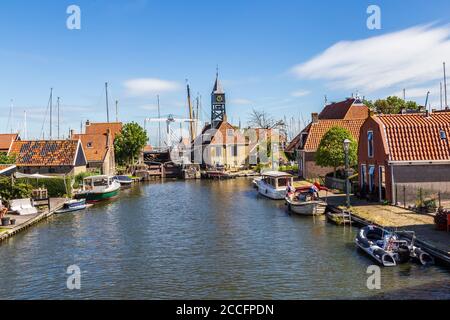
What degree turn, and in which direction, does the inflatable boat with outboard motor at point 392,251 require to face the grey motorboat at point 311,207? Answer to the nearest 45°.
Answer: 0° — it already faces it

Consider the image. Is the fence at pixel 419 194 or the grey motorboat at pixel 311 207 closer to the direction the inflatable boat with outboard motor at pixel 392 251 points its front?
the grey motorboat

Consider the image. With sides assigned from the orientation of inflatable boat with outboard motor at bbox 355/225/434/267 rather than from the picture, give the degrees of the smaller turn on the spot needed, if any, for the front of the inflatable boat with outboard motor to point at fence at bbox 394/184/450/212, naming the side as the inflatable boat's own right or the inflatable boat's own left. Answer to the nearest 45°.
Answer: approximately 45° to the inflatable boat's own right

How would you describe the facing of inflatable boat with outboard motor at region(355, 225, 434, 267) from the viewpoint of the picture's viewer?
facing away from the viewer and to the left of the viewer
